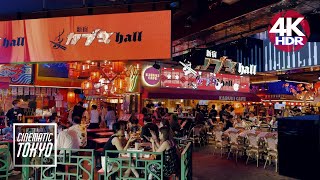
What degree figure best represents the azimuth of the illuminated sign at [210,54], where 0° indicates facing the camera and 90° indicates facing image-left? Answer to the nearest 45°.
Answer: approximately 0°

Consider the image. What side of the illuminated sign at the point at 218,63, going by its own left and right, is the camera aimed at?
front

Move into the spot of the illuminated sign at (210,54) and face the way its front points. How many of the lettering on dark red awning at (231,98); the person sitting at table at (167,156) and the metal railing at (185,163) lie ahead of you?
2

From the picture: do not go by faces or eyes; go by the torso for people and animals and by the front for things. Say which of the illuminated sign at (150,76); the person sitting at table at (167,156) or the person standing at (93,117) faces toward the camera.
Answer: the illuminated sign

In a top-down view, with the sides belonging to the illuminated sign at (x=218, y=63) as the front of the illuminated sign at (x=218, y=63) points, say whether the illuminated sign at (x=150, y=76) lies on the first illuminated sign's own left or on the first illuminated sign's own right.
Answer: on the first illuminated sign's own right

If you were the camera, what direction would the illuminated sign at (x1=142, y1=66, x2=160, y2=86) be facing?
facing the viewer

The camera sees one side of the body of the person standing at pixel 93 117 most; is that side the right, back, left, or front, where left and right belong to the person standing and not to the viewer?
back

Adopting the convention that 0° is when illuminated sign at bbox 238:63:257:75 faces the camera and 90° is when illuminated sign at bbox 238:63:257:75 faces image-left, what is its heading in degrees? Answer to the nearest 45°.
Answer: approximately 0°

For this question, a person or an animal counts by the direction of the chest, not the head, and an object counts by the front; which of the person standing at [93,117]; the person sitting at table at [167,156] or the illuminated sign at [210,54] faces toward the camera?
the illuminated sign

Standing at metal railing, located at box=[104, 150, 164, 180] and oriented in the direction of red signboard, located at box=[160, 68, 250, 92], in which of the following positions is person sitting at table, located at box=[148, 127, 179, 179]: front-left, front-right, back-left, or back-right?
front-right

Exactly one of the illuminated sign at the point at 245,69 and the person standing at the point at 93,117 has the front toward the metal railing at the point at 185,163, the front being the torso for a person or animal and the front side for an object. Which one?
the illuminated sign

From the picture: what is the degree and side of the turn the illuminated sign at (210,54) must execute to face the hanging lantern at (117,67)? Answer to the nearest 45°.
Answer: approximately 90° to its right

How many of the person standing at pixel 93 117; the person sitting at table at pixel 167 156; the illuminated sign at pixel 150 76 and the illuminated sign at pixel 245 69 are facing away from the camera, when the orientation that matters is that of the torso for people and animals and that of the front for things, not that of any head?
1

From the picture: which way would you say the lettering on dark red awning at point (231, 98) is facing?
toward the camera

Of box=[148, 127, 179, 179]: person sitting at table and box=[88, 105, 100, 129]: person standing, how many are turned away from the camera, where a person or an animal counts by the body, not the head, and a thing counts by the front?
1
